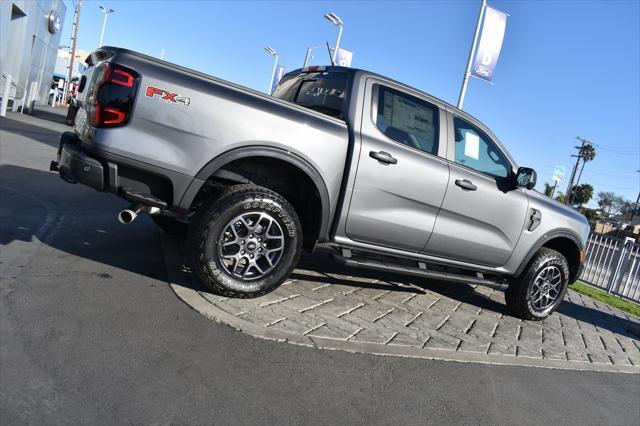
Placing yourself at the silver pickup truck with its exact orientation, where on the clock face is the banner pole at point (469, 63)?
The banner pole is roughly at 11 o'clock from the silver pickup truck.

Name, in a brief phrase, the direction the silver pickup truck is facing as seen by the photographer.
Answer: facing away from the viewer and to the right of the viewer

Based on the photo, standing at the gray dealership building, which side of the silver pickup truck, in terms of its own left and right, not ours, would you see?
left

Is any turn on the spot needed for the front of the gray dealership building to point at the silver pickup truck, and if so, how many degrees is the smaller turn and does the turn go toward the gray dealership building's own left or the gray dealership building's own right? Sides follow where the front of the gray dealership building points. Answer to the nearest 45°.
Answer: approximately 45° to the gray dealership building's own right
